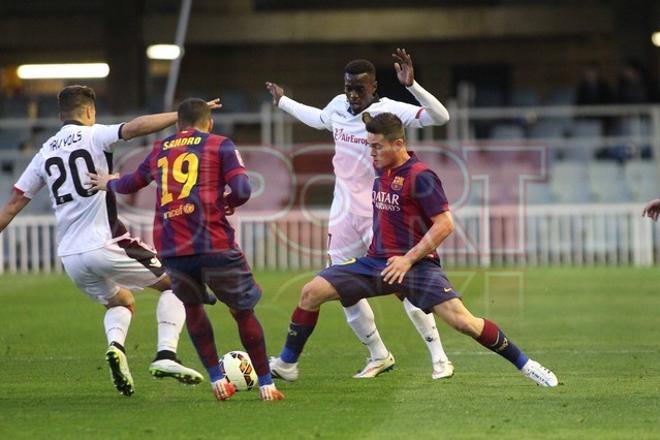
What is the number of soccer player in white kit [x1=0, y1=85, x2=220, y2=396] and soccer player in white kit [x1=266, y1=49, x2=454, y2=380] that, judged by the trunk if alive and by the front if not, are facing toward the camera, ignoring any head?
1

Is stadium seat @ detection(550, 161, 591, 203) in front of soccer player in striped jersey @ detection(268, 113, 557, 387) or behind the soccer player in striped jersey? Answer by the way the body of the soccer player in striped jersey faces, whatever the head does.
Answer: behind

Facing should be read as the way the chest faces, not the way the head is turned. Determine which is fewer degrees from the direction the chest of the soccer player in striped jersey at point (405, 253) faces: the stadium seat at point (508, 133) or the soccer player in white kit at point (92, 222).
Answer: the soccer player in white kit

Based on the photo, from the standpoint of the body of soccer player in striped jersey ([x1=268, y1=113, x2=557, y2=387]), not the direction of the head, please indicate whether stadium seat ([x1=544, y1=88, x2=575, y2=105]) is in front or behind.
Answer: behind

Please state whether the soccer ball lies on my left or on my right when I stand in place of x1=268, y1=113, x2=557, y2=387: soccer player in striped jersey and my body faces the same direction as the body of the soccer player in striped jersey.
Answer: on my right

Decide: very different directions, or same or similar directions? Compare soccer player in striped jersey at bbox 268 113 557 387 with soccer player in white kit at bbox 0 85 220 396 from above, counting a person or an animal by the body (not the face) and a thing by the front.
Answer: very different directions

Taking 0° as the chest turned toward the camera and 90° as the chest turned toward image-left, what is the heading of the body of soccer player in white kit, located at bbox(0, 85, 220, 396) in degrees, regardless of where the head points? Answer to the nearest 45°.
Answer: approximately 225°

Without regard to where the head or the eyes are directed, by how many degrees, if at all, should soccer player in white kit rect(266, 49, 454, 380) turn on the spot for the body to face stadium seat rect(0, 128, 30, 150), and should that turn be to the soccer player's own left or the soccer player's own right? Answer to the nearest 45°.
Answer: approximately 135° to the soccer player's own right

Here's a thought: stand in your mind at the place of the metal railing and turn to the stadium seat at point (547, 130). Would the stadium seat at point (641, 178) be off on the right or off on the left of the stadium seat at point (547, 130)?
right

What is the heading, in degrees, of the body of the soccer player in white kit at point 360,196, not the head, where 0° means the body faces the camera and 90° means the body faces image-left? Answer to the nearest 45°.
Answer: approximately 0°

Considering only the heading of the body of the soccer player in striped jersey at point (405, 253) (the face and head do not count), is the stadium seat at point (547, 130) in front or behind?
behind
